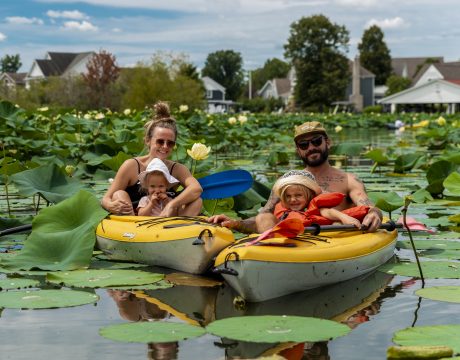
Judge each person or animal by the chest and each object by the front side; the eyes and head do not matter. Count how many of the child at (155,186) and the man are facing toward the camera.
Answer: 2

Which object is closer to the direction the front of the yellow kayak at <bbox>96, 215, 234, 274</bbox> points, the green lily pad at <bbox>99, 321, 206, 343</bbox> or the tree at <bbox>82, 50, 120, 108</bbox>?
the green lily pad

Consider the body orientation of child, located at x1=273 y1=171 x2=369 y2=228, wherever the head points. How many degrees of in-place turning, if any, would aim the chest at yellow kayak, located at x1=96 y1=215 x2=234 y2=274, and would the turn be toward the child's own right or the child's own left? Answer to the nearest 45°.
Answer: approximately 45° to the child's own right

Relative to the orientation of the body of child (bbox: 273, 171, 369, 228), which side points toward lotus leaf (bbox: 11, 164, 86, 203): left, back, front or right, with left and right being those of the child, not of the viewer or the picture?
right

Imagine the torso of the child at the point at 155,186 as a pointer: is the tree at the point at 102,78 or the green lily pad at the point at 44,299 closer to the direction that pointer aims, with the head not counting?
the green lily pad

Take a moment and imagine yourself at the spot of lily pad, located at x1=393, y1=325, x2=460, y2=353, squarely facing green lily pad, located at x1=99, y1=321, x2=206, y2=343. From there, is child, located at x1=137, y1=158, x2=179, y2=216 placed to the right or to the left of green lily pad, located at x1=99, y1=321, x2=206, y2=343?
right

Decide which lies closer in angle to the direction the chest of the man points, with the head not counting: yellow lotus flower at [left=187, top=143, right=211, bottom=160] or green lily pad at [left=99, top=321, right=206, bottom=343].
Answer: the green lily pad

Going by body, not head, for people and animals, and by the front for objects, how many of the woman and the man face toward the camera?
2
